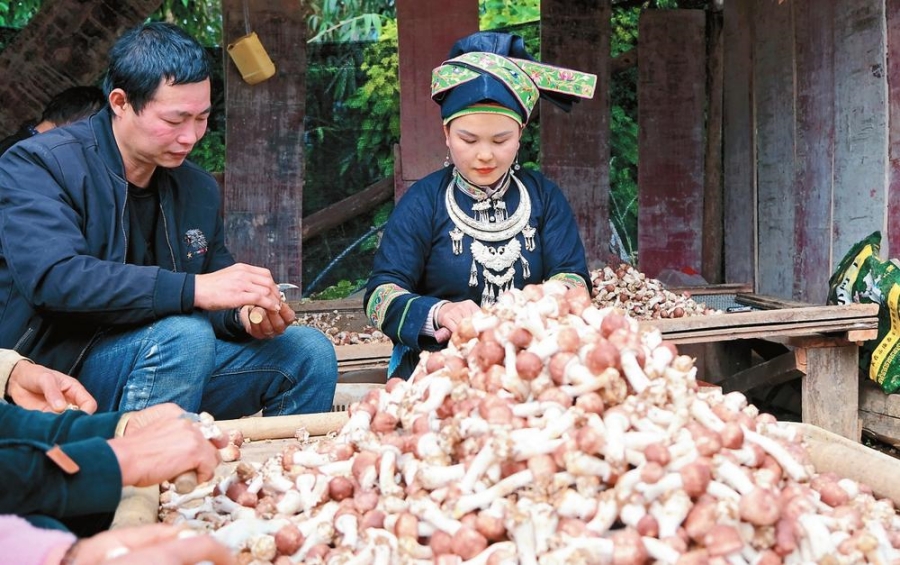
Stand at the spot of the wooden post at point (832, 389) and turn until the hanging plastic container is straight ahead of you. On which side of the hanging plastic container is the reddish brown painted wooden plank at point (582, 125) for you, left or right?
right

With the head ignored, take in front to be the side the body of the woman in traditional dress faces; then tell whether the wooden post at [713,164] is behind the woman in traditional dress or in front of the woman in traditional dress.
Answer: behind

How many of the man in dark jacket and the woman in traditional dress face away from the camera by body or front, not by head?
0

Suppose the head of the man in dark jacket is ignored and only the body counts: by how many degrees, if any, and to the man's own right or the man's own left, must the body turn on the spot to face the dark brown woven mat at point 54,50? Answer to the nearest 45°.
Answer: approximately 135° to the man's own left

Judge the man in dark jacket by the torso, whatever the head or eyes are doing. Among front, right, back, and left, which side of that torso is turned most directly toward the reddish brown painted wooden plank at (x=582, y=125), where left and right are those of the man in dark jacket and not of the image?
left

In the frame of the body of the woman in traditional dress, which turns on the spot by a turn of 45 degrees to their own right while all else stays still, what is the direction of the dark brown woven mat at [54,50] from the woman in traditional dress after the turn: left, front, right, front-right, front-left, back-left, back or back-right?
right

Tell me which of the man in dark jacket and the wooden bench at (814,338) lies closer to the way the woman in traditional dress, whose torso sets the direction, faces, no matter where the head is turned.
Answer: the man in dark jacket

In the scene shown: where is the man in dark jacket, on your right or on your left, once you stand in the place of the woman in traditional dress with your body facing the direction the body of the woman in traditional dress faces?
on your right

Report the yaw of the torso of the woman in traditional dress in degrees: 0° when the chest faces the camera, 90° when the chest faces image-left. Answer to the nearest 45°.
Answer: approximately 0°

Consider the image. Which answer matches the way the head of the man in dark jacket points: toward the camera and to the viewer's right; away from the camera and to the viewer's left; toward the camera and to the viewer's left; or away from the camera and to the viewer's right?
toward the camera and to the viewer's right

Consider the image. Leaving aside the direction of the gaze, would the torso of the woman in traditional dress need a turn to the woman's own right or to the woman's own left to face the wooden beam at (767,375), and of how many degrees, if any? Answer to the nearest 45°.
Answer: approximately 135° to the woman's own left

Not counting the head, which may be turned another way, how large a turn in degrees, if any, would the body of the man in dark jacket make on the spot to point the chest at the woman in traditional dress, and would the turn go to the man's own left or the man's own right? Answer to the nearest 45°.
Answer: approximately 45° to the man's own left
